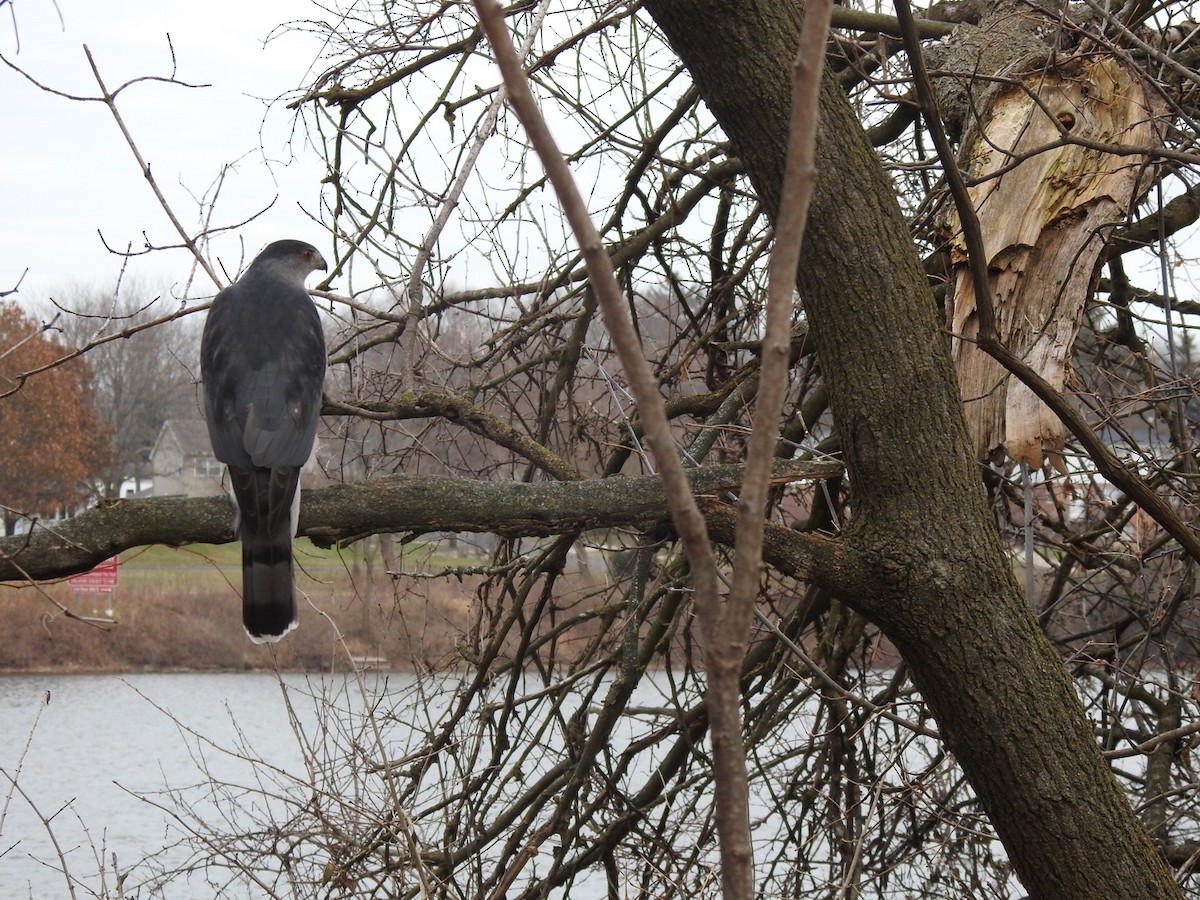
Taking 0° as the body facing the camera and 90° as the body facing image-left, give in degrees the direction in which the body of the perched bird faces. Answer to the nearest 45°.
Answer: approximately 180°
